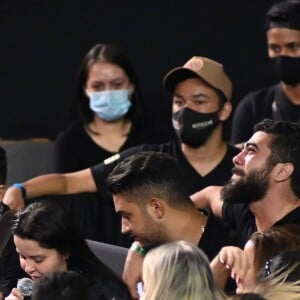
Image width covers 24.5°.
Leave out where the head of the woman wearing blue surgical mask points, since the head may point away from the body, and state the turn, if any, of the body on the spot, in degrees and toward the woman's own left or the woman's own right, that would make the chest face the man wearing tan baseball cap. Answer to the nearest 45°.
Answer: approximately 45° to the woman's own left

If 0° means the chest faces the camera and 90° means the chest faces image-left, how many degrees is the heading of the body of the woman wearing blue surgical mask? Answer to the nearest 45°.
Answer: approximately 0°
